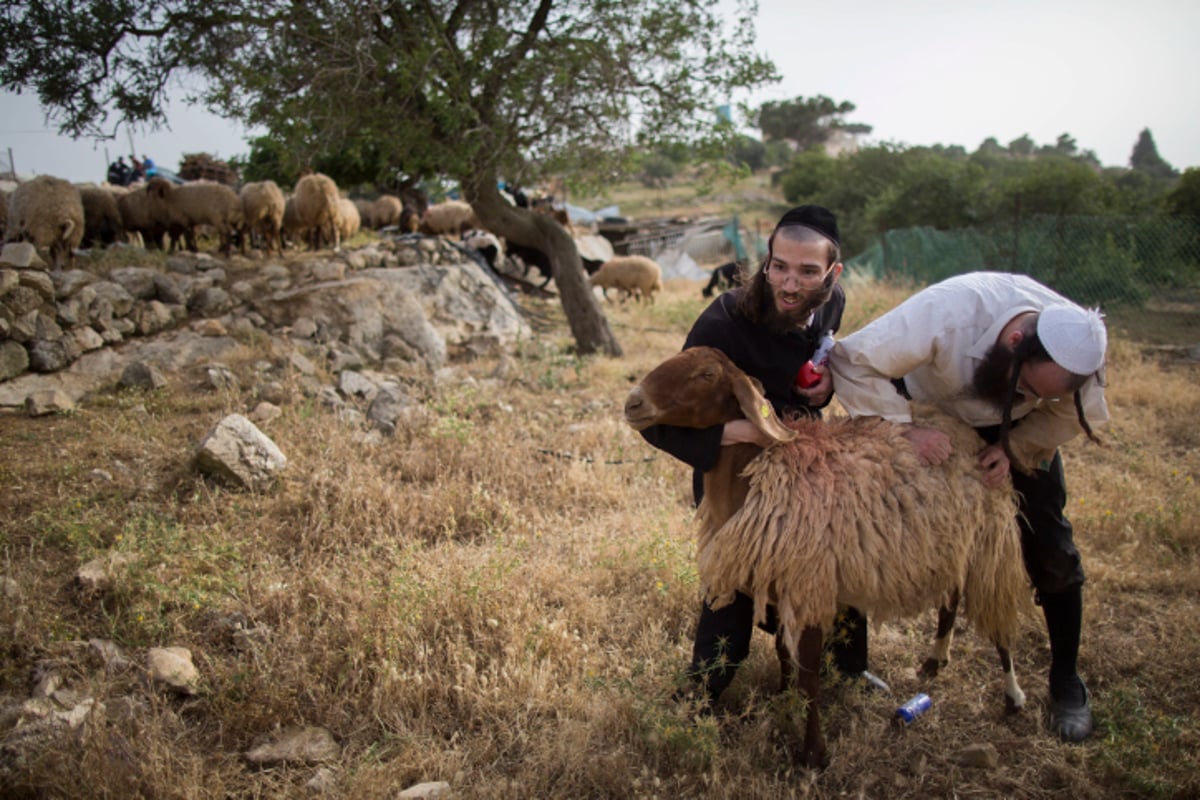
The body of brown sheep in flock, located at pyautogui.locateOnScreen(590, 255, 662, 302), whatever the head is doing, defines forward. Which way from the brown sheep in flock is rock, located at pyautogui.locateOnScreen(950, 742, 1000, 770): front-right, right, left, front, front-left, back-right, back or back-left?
left

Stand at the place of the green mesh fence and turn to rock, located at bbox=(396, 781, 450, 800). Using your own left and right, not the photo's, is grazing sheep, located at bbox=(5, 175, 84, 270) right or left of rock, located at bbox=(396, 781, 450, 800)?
right

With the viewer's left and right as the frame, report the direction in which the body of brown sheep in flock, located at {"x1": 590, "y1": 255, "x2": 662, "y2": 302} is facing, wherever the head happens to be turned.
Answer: facing to the left of the viewer

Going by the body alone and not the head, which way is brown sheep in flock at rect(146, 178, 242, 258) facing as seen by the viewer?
to the viewer's left

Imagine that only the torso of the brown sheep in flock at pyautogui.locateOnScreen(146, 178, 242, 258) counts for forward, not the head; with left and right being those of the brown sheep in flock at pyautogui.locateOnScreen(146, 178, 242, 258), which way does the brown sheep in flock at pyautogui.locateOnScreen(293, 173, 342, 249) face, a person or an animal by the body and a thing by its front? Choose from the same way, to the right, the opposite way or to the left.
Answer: to the right

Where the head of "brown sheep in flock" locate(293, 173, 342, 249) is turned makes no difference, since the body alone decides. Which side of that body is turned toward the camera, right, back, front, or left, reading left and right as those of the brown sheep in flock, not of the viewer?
back

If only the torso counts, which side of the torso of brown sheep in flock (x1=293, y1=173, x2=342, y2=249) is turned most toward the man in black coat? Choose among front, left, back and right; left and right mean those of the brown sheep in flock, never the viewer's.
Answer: back
